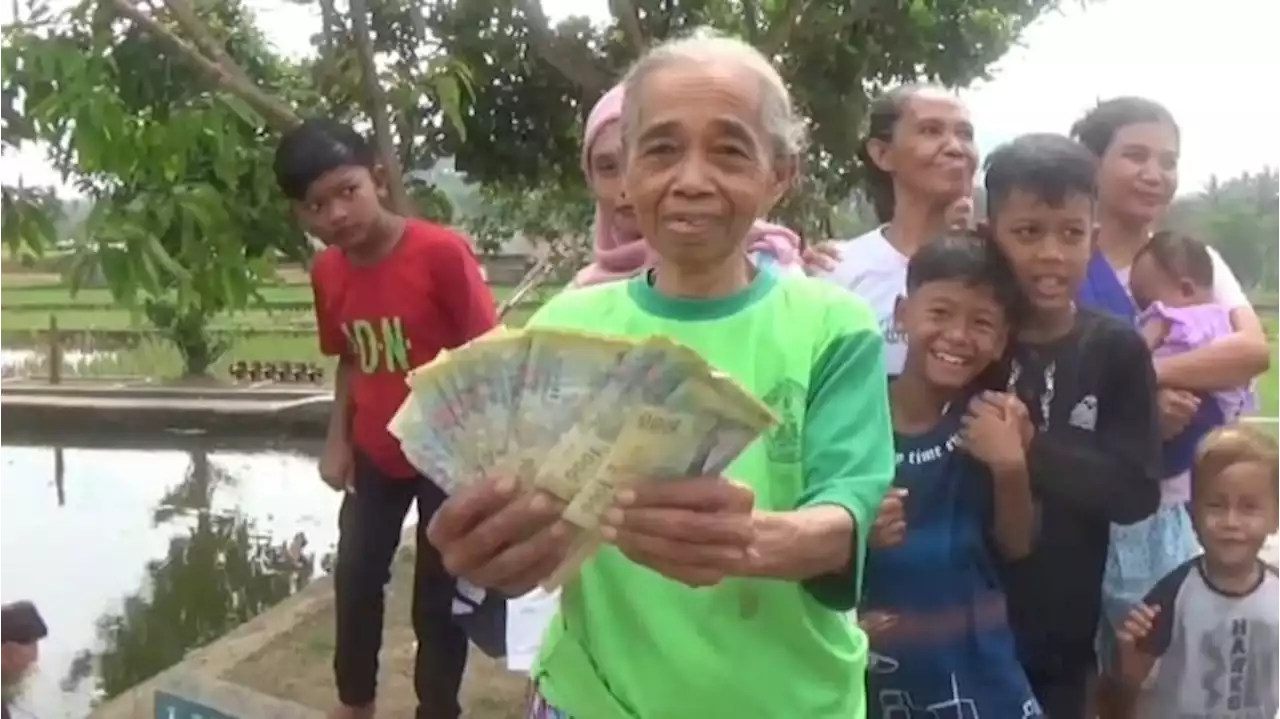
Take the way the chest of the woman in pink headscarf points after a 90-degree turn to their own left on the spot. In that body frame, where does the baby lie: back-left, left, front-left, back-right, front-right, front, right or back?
front

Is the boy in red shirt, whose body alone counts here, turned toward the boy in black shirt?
no

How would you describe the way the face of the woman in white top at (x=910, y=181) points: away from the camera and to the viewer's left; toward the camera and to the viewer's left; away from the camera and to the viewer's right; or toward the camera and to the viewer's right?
toward the camera and to the viewer's right

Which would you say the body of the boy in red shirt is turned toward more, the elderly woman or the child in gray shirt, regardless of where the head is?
the elderly woman

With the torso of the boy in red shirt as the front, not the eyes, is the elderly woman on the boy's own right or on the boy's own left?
on the boy's own left

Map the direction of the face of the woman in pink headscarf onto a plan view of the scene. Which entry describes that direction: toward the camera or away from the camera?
toward the camera

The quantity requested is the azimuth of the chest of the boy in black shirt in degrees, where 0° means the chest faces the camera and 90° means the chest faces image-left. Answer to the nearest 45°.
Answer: approximately 45°

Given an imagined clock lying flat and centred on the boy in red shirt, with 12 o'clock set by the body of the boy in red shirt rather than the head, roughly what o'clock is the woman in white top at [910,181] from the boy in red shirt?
The woman in white top is roughly at 9 o'clock from the boy in red shirt.

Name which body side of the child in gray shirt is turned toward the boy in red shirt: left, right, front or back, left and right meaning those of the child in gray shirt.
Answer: right

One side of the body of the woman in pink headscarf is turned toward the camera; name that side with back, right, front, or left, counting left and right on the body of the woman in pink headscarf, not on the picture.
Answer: front

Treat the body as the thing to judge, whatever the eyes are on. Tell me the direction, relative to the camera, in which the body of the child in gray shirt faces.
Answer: toward the camera

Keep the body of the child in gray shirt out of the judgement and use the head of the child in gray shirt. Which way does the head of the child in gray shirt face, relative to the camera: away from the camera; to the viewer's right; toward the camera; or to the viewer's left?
toward the camera

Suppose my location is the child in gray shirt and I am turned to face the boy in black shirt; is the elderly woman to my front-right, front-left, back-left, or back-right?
front-left

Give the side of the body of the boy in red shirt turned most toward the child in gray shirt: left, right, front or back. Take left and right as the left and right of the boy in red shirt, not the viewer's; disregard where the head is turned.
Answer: left

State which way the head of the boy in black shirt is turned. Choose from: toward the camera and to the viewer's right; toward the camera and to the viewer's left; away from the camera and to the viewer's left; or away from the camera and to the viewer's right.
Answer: toward the camera and to the viewer's left

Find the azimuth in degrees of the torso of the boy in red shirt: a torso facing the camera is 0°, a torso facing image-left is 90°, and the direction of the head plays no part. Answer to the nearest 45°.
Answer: approximately 45°

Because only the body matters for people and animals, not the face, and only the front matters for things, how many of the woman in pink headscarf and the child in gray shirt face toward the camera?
2
